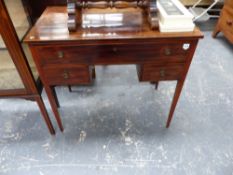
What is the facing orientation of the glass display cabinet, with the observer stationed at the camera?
facing the viewer
